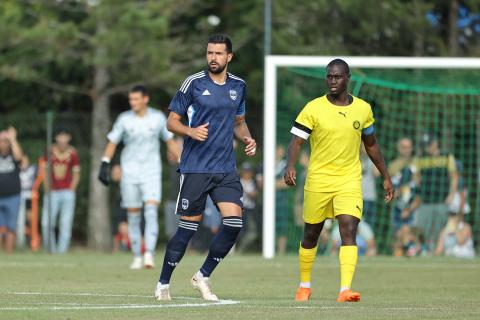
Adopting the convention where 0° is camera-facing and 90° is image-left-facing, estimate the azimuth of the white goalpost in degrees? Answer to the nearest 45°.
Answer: approximately 0°

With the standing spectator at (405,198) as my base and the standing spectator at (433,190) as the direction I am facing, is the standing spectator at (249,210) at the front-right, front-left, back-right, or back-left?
back-left

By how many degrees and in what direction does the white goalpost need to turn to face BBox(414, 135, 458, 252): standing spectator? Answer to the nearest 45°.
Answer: approximately 135° to its left

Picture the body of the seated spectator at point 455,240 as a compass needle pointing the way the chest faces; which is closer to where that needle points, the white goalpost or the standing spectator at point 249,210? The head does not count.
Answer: the white goalpost

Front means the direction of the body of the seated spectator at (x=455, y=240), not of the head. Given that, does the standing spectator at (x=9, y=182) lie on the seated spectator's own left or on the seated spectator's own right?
on the seated spectator's own right

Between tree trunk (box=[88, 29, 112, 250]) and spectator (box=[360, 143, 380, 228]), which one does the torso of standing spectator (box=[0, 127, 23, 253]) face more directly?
the spectator

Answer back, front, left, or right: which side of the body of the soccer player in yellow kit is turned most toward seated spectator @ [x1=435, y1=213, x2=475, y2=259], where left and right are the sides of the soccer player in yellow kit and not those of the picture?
back

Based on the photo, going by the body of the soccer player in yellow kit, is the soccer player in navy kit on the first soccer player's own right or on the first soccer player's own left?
on the first soccer player's own right

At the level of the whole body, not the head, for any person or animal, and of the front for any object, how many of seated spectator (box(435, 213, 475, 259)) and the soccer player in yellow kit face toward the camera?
2

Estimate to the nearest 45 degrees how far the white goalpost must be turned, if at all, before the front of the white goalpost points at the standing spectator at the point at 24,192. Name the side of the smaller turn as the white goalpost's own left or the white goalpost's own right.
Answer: approximately 135° to the white goalpost's own right

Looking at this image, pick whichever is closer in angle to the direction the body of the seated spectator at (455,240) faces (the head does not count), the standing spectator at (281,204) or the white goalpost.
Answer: the white goalpost
